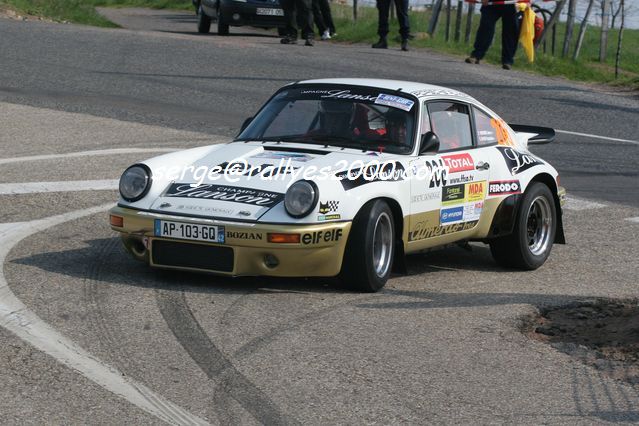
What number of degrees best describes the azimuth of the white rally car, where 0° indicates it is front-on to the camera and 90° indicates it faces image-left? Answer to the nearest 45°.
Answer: approximately 45°

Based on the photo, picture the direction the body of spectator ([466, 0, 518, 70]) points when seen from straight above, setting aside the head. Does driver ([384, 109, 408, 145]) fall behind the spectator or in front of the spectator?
in front

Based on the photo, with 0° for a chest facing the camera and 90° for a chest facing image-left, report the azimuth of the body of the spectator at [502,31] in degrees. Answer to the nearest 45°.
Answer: approximately 45°

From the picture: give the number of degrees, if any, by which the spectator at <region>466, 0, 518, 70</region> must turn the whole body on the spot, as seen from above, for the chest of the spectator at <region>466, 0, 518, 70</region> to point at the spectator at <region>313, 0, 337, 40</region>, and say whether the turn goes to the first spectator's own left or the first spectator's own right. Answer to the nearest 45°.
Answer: approximately 90° to the first spectator's own right

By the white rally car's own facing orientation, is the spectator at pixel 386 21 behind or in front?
behind

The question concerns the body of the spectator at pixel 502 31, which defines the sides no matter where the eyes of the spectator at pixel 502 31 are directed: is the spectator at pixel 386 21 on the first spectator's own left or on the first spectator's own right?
on the first spectator's own right

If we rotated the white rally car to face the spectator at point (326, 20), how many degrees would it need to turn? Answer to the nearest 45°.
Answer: approximately 135° to its right

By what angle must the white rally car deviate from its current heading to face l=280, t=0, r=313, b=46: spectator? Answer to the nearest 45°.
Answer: approximately 135° to its right

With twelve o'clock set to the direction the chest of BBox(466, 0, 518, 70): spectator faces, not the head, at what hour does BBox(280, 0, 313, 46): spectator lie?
BBox(280, 0, 313, 46): spectator is roughly at 2 o'clock from BBox(466, 0, 518, 70): spectator.

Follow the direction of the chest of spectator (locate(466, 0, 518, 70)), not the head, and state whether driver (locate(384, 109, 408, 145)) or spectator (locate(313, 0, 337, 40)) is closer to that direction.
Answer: the driver
